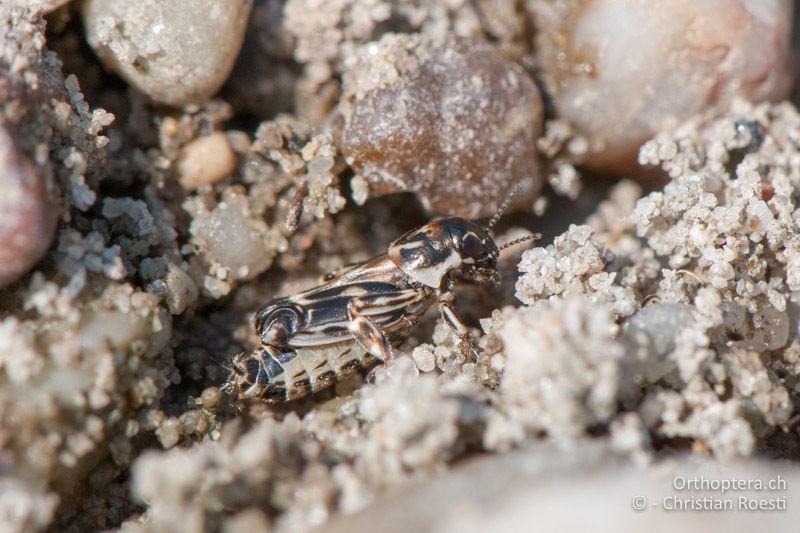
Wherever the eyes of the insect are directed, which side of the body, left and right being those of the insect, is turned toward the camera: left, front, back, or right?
right
